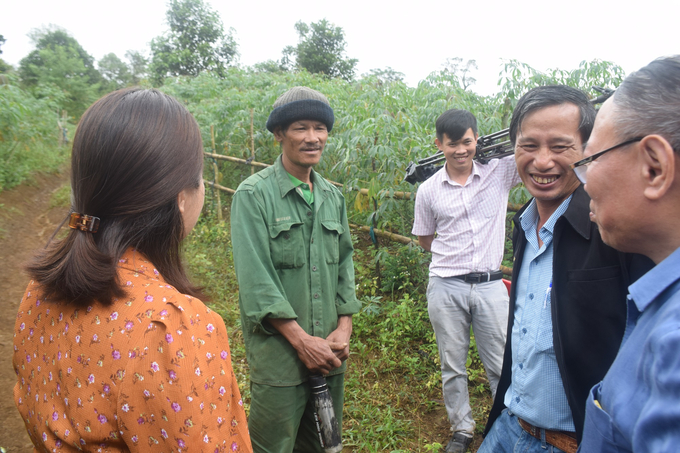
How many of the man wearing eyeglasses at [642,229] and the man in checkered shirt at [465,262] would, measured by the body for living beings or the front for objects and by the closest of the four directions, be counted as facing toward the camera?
1

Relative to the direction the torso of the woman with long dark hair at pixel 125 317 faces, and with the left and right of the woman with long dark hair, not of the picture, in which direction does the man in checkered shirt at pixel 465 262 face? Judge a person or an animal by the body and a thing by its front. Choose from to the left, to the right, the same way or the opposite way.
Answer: the opposite way

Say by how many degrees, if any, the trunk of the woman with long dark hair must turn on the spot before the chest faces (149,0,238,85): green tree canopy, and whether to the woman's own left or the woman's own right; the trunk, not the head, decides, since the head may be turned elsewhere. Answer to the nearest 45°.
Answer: approximately 45° to the woman's own left

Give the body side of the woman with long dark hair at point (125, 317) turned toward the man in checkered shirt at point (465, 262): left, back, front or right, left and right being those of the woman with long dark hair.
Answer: front

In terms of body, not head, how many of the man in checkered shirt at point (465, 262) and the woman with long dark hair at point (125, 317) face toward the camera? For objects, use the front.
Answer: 1

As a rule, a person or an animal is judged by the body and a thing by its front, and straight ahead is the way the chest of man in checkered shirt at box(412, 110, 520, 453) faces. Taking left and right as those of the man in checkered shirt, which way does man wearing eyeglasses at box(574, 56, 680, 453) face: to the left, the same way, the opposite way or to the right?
to the right

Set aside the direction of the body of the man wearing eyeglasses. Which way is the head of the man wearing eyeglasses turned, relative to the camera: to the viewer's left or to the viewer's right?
to the viewer's left

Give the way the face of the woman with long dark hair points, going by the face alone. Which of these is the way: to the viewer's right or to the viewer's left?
to the viewer's right

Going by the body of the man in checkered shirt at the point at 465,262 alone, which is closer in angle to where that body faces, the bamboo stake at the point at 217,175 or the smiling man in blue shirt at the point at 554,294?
the smiling man in blue shirt

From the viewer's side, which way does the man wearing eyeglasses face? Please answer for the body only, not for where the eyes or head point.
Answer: to the viewer's left
